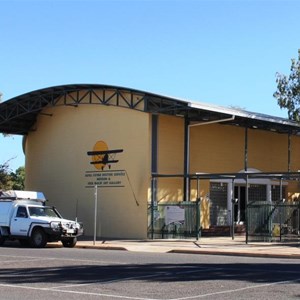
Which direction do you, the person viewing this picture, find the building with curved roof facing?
facing the viewer and to the right of the viewer

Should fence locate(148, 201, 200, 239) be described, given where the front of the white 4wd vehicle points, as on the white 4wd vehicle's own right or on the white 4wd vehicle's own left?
on the white 4wd vehicle's own left

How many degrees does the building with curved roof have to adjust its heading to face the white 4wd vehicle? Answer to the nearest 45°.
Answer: approximately 90° to its right

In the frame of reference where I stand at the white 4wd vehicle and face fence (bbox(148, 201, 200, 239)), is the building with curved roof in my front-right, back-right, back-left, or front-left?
front-left

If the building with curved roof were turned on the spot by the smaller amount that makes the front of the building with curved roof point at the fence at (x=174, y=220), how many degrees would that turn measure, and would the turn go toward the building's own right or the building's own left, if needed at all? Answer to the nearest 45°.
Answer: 0° — it already faces it

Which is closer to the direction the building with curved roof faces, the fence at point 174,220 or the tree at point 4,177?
the fence

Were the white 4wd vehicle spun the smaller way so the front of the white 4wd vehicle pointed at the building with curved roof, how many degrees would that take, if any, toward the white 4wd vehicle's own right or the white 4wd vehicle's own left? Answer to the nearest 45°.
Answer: approximately 90° to the white 4wd vehicle's own left

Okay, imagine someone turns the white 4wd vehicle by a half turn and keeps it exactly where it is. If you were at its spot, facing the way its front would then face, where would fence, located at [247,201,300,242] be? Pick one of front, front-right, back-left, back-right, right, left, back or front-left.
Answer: back-right

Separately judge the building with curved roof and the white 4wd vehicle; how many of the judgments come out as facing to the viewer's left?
0

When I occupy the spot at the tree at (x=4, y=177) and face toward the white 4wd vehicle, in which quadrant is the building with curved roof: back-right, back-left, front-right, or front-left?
front-left

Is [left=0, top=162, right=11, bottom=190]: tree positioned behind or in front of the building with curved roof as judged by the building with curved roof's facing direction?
behind
